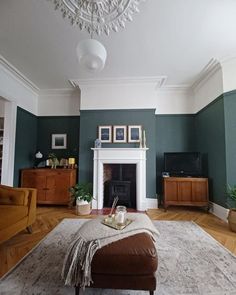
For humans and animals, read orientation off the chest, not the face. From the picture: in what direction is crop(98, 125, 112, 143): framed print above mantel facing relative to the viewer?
toward the camera

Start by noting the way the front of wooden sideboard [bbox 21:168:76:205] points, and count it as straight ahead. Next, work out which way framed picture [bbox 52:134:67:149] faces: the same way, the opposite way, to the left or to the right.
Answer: the same way

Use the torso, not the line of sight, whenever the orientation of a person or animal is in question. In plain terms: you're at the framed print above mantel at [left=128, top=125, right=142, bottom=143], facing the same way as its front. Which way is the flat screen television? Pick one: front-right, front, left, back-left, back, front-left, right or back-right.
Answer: left

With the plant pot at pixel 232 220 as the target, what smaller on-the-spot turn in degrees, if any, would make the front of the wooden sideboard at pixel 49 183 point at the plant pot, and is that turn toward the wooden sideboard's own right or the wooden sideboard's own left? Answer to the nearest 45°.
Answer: approximately 45° to the wooden sideboard's own left

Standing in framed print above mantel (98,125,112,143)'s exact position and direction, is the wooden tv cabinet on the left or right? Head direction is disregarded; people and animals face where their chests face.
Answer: on its left

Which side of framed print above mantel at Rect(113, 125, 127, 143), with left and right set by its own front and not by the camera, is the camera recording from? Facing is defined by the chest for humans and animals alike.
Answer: front

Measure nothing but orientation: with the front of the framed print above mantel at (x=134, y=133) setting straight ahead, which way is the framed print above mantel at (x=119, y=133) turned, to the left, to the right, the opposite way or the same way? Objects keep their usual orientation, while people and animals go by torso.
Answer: the same way

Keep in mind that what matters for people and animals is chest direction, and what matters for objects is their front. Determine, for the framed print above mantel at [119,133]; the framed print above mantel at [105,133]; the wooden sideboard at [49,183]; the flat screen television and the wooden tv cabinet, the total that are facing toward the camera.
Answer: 5

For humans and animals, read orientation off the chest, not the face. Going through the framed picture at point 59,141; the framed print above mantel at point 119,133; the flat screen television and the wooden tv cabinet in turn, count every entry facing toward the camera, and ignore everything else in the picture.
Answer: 4

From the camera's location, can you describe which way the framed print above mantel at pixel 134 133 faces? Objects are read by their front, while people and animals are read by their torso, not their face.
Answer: facing the viewer

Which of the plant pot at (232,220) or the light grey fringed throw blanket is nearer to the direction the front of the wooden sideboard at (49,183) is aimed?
the light grey fringed throw blanket

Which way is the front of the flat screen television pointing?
toward the camera

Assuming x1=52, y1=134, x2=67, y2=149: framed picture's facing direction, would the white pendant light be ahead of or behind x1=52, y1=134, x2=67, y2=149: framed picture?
ahead

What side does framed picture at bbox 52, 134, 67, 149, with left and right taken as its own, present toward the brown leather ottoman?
front

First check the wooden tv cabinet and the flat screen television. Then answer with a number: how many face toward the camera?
2

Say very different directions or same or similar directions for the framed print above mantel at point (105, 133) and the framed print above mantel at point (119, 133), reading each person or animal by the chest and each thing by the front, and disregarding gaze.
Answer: same or similar directions

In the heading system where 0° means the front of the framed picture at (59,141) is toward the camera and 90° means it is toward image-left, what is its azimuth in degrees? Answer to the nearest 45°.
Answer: approximately 0°

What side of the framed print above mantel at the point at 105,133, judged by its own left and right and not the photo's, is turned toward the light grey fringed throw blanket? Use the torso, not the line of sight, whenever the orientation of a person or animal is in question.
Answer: front

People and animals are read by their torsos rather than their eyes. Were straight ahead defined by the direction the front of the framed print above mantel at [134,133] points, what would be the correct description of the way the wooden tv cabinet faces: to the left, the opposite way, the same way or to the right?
the same way

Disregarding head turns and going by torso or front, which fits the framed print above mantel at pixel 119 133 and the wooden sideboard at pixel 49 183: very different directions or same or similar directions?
same or similar directions

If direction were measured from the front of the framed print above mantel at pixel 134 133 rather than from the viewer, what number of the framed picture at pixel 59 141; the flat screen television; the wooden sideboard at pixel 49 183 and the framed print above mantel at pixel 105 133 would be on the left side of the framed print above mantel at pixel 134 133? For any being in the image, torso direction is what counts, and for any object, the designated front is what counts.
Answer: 1

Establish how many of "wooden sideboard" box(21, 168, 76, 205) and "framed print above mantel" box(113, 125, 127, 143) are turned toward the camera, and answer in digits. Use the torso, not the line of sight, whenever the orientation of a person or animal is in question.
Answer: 2
